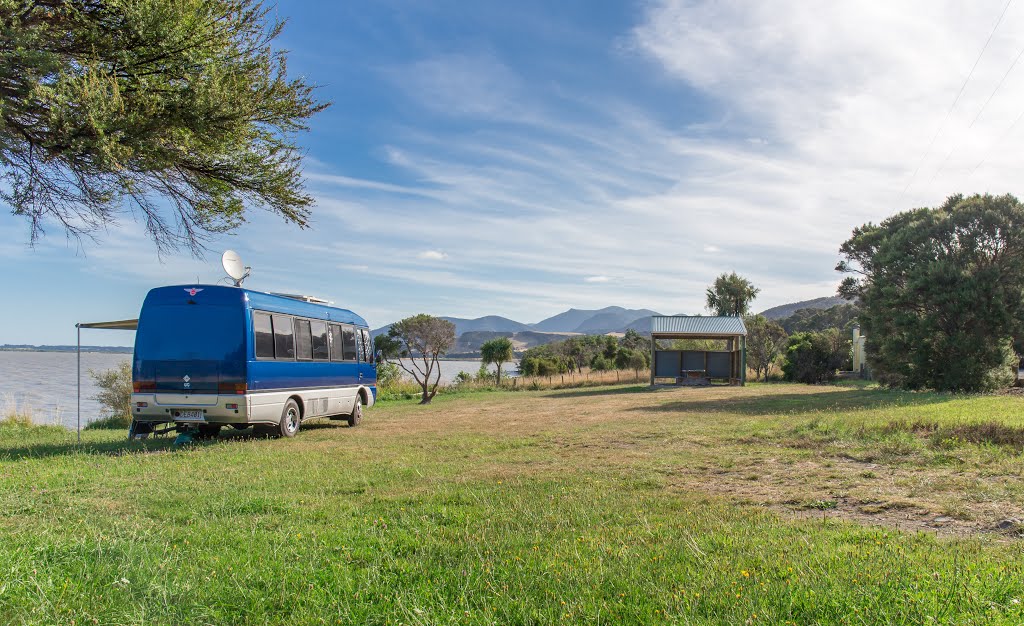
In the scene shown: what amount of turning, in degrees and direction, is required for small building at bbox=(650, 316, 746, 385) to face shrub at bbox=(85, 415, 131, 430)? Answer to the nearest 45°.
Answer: approximately 45° to its right

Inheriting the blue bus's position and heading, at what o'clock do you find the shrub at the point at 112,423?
The shrub is roughly at 10 o'clock from the blue bus.

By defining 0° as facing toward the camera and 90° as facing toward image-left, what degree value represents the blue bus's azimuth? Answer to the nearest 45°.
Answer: approximately 225°

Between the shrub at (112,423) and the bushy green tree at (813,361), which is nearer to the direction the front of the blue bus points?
the bushy green tree

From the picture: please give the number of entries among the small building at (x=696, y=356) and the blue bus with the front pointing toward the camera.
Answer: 1

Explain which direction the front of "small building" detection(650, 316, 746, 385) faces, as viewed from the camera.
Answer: facing the viewer

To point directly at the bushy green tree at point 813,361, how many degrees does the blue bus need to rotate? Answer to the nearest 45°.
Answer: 0° — it already faces it

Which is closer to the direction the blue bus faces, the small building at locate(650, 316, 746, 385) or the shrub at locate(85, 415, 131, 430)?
the small building

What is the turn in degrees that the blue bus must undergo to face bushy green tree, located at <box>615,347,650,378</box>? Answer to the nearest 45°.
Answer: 0° — it already faces it

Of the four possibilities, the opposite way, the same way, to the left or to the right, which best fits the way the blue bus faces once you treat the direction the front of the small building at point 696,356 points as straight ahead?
the opposite way

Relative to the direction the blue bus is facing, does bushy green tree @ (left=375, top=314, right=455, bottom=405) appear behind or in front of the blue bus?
in front

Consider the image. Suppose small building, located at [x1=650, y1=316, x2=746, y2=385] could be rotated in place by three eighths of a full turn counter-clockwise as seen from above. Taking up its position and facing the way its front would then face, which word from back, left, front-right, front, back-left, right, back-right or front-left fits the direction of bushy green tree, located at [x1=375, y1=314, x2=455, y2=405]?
back

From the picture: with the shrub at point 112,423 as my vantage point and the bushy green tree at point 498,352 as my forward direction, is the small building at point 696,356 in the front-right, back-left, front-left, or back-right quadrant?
front-right
